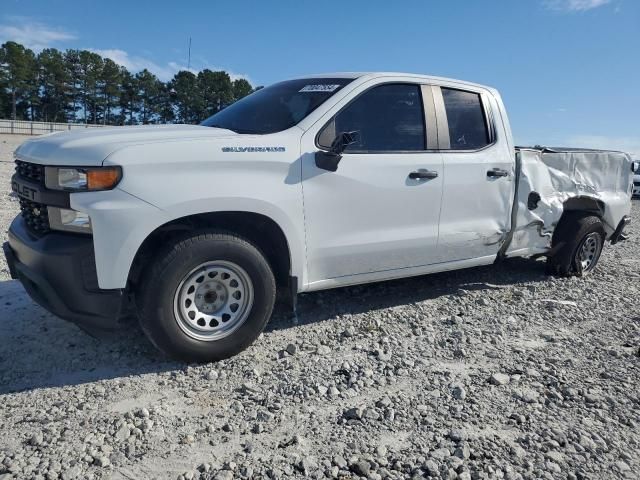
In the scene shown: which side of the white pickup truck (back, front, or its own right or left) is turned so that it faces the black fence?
right

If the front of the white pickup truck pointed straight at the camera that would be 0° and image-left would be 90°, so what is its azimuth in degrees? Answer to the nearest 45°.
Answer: approximately 45°
